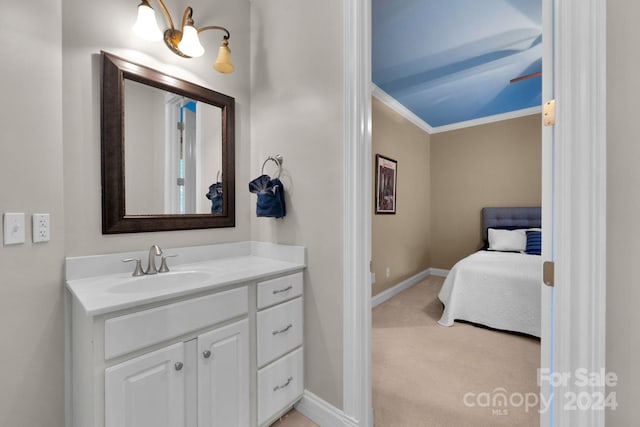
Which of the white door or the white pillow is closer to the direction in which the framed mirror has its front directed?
the white door

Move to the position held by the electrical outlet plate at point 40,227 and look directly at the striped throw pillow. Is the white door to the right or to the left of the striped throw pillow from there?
right

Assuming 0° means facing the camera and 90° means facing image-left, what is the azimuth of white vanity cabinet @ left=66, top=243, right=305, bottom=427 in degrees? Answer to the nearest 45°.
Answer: approximately 315°

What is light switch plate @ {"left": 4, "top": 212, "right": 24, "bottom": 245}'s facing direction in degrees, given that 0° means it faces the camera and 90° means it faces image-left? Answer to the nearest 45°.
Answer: approximately 0°

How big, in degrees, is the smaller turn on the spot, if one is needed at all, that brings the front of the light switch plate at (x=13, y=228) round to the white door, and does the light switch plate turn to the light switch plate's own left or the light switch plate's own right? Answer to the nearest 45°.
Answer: approximately 45° to the light switch plate's own left

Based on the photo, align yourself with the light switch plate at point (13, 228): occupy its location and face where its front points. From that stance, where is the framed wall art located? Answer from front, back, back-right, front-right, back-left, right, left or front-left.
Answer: left
